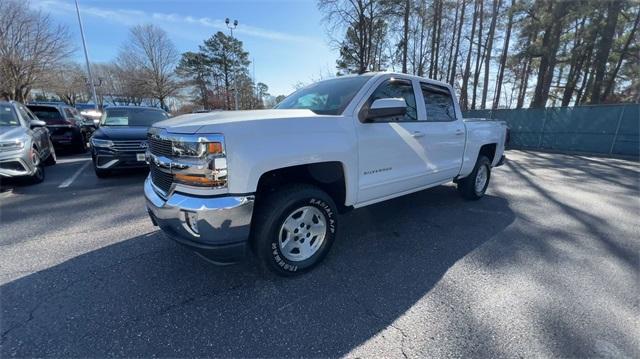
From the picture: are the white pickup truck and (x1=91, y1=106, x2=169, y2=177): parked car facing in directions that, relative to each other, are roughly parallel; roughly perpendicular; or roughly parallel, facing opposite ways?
roughly perpendicular

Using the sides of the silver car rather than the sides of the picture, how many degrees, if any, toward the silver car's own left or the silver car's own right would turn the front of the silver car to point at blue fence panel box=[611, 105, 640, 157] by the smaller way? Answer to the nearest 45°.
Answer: approximately 90° to the silver car's own left

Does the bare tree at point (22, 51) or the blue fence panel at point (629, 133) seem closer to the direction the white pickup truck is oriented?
the bare tree

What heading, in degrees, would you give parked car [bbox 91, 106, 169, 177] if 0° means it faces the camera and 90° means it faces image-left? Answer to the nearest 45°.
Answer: approximately 0°

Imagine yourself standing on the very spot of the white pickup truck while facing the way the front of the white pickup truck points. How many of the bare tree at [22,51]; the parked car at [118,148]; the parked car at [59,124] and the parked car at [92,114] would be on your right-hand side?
4

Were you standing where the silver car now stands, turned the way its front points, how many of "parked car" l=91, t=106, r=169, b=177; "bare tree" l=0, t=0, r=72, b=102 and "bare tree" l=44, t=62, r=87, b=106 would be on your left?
1

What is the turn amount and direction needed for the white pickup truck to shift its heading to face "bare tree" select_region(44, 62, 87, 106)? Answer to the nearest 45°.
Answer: approximately 90° to its right

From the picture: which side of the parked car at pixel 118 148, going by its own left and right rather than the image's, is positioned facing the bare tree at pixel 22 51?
back

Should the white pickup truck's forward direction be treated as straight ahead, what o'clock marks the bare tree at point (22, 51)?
The bare tree is roughly at 3 o'clock from the white pickup truck.

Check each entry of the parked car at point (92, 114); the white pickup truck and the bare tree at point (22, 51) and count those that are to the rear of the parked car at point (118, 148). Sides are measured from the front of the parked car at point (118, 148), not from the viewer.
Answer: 2

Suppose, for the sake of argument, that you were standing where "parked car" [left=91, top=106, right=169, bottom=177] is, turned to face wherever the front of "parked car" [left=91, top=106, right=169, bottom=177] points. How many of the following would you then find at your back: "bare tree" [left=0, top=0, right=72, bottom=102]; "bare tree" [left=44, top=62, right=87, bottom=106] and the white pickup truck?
2

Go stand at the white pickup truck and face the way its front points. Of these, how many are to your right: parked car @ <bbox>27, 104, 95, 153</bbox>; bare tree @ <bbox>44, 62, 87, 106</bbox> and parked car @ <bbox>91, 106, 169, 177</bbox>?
3

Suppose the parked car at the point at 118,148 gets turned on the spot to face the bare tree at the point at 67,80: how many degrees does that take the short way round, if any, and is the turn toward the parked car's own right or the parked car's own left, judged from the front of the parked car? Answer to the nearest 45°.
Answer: approximately 180°
